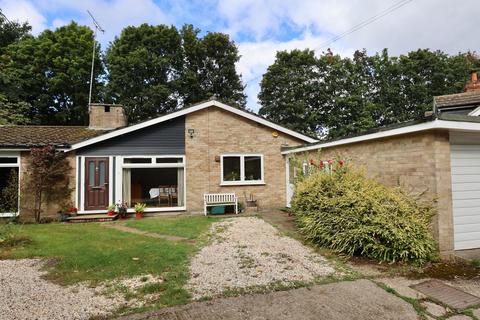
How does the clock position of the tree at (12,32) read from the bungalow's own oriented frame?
The tree is roughly at 5 o'clock from the bungalow.

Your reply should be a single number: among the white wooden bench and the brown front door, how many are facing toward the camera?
2

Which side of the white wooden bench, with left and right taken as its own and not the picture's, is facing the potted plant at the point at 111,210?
right

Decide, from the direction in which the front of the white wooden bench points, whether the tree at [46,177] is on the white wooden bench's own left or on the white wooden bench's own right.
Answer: on the white wooden bench's own right

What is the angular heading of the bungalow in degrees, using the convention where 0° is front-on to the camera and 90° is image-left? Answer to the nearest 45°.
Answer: approximately 0°

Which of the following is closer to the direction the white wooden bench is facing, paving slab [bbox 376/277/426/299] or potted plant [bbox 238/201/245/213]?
the paving slab

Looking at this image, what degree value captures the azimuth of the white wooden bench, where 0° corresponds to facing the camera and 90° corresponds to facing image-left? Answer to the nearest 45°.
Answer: approximately 0°

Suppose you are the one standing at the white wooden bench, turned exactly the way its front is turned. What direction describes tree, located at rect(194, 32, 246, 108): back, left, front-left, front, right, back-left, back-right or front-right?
back
